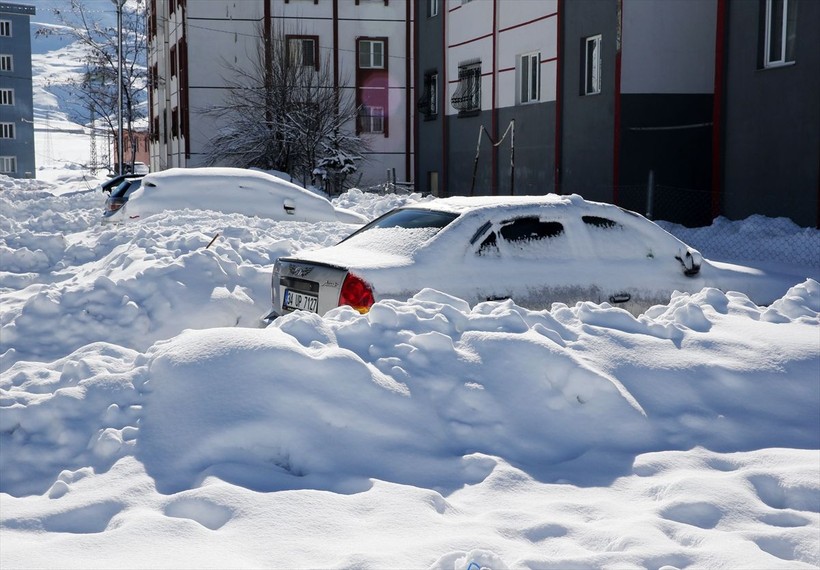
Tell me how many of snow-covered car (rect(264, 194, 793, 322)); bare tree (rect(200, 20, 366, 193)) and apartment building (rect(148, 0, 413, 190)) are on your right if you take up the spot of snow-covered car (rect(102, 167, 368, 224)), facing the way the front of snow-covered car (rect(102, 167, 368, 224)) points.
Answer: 1

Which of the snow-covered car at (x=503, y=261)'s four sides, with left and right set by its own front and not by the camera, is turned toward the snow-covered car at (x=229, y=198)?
left

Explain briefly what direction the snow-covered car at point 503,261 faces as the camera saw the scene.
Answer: facing away from the viewer and to the right of the viewer

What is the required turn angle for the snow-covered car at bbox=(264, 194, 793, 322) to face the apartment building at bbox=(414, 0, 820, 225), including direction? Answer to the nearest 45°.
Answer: approximately 45° to its left

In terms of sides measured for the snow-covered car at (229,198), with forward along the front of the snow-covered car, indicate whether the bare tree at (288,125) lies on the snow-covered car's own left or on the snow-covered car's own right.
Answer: on the snow-covered car's own left

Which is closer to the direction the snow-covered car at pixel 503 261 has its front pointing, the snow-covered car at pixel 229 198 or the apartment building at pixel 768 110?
the apartment building

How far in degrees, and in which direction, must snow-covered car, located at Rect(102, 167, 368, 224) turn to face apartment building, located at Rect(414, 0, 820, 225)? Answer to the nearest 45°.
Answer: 0° — it already faces it

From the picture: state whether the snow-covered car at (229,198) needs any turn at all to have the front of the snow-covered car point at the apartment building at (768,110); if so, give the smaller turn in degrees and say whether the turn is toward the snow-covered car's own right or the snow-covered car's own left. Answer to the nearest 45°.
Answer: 0° — it already faces it

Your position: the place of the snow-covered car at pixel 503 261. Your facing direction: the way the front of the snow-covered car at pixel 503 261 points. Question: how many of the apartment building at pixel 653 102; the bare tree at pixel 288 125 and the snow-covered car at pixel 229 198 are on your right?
0

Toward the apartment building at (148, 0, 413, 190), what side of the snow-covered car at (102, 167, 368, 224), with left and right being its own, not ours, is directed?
left

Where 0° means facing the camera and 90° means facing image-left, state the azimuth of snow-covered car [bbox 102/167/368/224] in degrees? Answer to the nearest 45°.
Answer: approximately 270°

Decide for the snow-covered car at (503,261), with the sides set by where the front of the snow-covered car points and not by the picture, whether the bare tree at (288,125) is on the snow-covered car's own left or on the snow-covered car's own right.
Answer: on the snow-covered car's own left

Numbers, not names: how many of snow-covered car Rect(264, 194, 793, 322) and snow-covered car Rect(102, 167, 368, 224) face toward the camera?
0

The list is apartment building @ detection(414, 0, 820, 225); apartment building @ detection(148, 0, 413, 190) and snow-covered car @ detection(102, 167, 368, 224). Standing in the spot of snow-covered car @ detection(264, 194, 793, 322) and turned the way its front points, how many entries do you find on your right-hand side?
0
